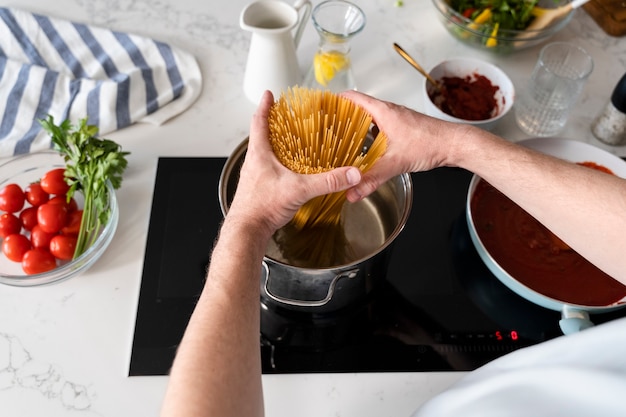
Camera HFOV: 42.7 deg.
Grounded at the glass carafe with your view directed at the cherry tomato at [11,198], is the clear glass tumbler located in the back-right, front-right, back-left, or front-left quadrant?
back-left

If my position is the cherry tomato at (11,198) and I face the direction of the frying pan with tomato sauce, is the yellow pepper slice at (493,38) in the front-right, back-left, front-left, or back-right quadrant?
front-left

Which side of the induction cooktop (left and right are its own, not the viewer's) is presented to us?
front
